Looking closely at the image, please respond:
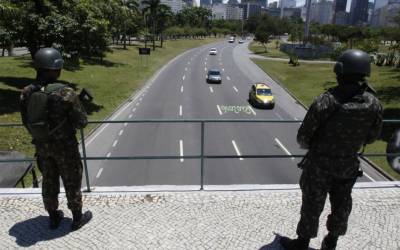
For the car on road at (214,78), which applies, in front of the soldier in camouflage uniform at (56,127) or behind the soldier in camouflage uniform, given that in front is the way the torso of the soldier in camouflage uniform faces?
in front

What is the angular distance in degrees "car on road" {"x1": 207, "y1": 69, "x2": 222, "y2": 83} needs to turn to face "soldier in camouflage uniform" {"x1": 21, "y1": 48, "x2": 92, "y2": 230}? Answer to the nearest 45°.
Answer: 0° — it already faces them

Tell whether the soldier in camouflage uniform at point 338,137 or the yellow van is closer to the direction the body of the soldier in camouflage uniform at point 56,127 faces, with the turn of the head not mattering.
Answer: the yellow van

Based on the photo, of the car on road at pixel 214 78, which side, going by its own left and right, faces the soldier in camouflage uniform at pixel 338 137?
front

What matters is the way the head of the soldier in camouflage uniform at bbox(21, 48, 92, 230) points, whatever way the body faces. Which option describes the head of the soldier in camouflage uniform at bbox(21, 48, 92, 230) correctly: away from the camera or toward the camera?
away from the camera

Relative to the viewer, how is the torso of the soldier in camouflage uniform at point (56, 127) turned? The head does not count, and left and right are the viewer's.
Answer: facing away from the viewer and to the right of the viewer
